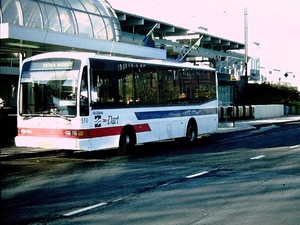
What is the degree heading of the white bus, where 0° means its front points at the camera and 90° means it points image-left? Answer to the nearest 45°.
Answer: approximately 45°
